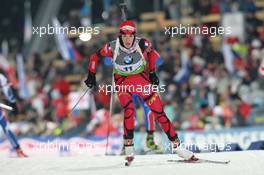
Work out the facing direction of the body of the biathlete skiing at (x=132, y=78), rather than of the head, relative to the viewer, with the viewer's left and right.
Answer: facing the viewer
